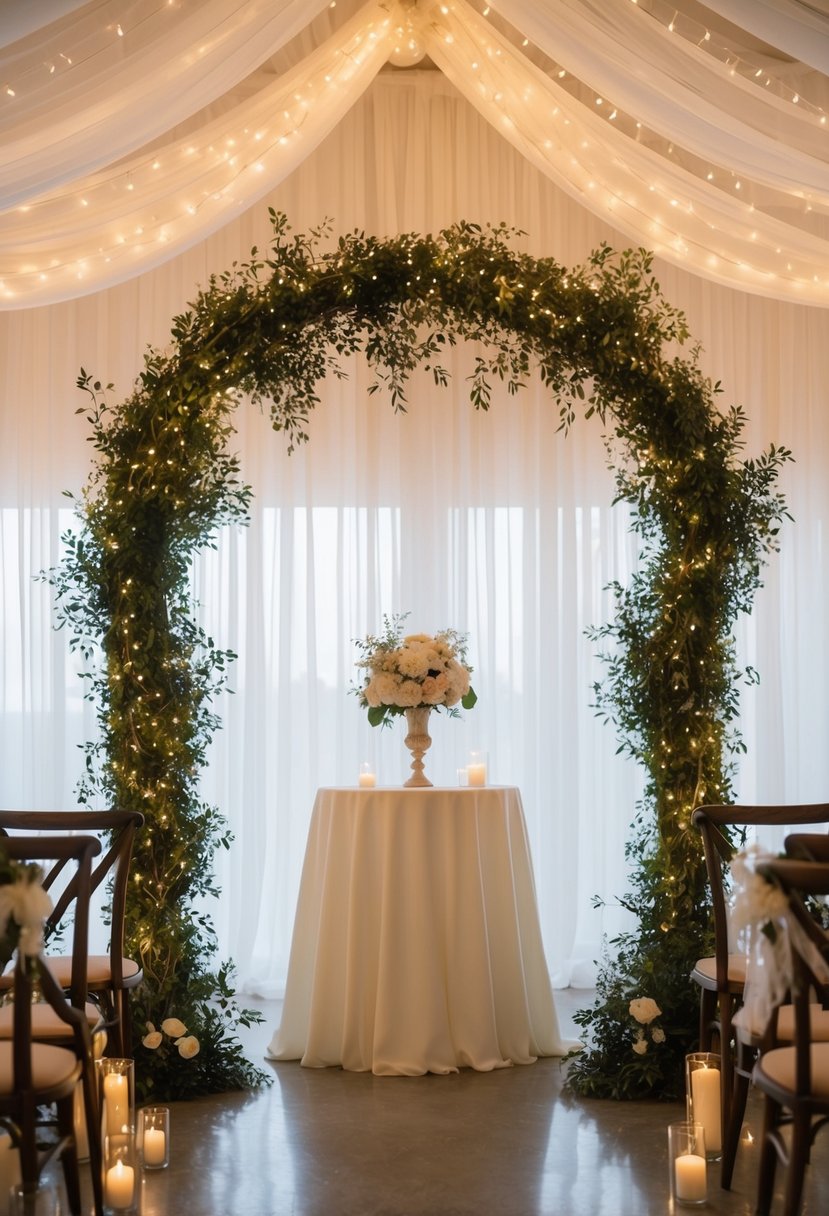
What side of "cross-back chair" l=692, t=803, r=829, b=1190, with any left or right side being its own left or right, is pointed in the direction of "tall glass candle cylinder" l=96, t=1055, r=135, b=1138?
left

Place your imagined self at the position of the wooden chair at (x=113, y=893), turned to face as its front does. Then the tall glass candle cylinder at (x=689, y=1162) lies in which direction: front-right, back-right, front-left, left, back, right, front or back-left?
back-right

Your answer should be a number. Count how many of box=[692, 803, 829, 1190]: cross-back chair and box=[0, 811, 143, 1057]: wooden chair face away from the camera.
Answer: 2

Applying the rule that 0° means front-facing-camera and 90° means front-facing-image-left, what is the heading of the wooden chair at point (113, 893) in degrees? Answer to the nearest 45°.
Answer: approximately 180°

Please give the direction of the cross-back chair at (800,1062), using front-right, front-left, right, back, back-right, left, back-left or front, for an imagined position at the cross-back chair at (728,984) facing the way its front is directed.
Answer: back

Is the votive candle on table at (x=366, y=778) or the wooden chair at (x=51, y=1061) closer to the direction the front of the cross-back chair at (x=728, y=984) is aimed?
the votive candle on table

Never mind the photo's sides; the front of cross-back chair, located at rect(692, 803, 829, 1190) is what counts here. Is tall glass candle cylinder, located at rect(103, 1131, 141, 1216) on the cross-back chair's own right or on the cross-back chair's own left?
on the cross-back chair's own left

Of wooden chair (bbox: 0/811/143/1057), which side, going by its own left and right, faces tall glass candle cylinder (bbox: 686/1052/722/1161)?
right

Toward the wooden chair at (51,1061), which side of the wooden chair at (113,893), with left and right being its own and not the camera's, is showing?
back

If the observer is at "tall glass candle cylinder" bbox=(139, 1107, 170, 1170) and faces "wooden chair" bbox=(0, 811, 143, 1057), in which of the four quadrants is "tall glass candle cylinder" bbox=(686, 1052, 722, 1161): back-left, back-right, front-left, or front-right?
back-right

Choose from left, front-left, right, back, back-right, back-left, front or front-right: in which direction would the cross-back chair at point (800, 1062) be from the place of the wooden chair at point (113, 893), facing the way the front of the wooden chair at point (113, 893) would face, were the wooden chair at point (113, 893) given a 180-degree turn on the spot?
front-left

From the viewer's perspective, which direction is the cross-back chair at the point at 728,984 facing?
away from the camera

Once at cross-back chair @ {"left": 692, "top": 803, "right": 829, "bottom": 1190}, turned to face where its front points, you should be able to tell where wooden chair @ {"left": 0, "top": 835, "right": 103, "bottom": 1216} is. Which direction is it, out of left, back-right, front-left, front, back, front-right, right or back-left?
back-left
